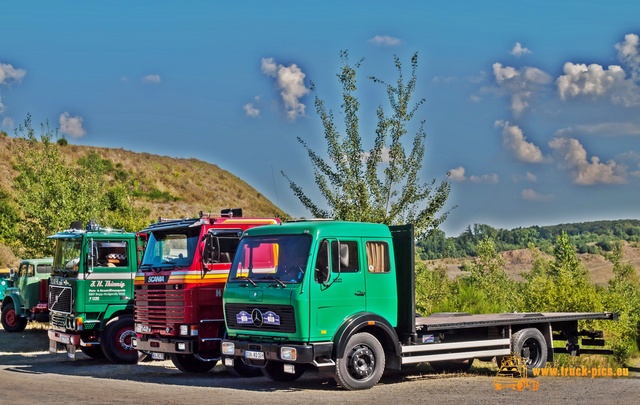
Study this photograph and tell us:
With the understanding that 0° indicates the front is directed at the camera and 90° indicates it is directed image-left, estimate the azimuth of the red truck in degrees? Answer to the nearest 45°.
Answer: approximately 45°

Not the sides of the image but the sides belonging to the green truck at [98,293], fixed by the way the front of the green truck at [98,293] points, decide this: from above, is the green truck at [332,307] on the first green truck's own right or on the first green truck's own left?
on the first green truck's own left

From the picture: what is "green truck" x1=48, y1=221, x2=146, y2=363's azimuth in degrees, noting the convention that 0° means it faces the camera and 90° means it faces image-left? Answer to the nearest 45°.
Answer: approximately 45°

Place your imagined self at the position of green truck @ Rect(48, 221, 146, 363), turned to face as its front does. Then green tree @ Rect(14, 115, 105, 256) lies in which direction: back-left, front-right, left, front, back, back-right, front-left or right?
back-right

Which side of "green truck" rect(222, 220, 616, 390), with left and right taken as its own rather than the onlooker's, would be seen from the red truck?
right

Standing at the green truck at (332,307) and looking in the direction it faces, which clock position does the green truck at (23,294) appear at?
the green truck at (23,294) is roughly at 3 o'clock from the green truck at (332,307).

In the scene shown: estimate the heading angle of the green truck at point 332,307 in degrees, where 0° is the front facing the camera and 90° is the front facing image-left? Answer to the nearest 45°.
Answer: approximately 45°

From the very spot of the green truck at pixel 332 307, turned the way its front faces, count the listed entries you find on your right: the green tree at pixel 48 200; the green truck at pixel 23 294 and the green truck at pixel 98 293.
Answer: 3

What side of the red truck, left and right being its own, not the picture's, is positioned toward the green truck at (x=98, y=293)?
right
